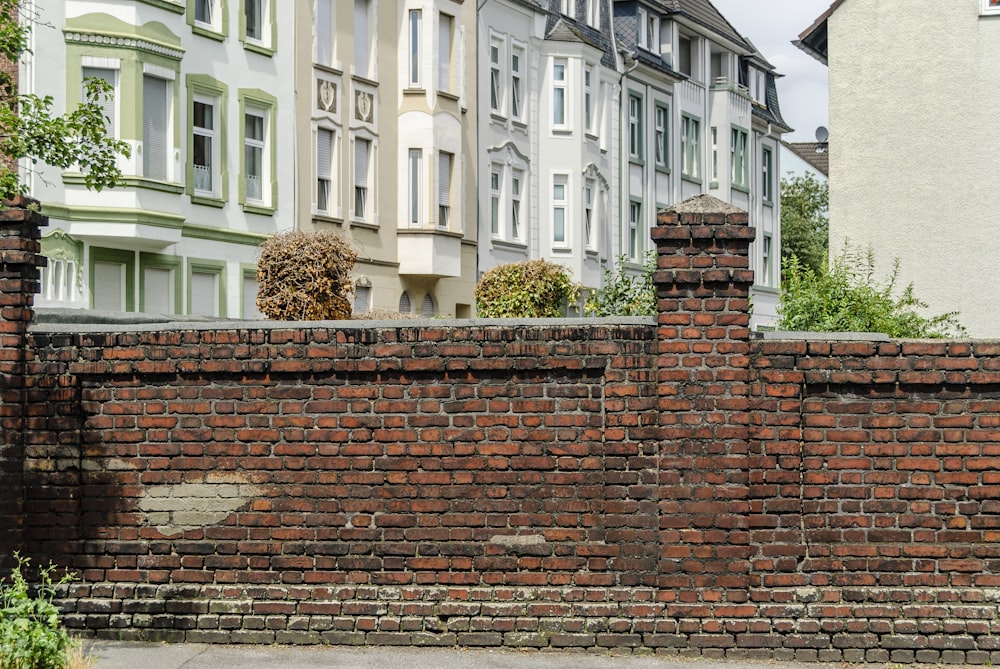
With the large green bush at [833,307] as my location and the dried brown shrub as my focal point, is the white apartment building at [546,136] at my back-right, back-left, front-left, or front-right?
front-right

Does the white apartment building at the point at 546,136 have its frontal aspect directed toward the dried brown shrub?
no

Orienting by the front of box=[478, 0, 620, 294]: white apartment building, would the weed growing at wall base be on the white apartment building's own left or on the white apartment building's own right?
on the white apartment building's own right

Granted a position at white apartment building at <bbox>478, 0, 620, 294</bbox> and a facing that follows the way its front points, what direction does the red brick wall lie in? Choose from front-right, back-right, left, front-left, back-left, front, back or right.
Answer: front-right

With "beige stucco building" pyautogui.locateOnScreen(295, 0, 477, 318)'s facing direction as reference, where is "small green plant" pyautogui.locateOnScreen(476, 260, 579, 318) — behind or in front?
in front

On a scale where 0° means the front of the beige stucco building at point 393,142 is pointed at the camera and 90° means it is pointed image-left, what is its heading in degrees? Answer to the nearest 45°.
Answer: approximately 315°

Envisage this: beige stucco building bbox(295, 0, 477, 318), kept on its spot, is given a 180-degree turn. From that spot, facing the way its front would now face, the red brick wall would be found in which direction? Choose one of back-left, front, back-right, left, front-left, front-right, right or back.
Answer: back-left

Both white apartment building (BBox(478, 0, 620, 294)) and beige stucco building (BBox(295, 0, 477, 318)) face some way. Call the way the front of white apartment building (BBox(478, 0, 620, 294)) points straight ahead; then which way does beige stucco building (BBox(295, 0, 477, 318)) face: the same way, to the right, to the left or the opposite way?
the same way

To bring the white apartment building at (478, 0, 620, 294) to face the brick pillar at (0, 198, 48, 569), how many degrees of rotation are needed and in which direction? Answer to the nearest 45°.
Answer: approximately 45° to its right

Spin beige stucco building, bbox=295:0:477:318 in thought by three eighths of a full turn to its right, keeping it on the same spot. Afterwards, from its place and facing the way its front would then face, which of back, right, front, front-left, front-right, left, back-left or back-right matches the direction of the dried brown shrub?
left

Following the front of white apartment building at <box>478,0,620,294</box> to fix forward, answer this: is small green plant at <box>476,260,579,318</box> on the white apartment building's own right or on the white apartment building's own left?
on the white apartment building's own right

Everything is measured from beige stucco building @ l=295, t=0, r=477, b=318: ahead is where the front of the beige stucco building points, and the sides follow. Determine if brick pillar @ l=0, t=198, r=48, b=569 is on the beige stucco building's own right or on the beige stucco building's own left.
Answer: on the beige stucco building's own right

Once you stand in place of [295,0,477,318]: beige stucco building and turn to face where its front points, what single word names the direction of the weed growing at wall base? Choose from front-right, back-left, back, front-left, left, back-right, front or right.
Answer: front-right

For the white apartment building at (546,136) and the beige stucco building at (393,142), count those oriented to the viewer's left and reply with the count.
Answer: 0
